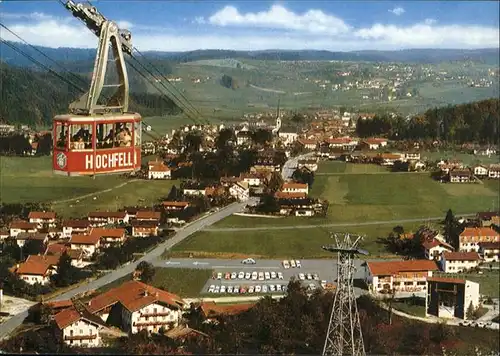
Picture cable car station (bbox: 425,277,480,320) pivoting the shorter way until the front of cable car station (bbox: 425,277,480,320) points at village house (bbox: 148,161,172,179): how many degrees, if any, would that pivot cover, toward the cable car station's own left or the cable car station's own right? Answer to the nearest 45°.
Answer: approximately 135° to the cable car station's own right

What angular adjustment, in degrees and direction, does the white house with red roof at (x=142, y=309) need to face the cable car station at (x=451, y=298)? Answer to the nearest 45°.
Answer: approximately 45° to its left

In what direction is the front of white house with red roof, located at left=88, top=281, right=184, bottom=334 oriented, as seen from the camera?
facing the viewer and to the right of the viewer

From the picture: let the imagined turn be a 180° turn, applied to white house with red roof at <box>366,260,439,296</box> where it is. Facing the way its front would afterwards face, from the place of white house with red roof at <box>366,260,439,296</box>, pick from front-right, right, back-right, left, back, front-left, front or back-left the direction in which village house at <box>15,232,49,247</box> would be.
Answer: left

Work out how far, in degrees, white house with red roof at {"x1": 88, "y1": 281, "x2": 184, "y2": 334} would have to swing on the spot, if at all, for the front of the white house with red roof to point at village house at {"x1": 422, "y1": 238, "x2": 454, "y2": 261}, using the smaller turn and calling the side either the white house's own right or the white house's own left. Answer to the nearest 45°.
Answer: approximately 45° to the white house's own left

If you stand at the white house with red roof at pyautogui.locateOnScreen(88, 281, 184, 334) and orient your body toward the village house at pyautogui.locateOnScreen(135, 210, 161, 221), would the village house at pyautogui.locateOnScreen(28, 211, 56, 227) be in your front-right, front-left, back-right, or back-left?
front-left

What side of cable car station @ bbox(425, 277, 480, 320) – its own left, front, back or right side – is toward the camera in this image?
front

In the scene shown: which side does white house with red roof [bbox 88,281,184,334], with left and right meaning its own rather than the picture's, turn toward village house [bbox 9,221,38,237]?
back

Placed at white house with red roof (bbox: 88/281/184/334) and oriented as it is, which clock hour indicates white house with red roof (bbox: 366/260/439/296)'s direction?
white house with red roof (bbox: 366/260/439/296) is roughly at 10 o'clock from white house with red roof (bbox: 88/281/184/334).

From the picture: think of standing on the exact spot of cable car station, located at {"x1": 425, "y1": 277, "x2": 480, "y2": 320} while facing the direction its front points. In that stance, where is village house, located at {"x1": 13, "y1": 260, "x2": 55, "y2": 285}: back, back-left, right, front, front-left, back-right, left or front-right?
right

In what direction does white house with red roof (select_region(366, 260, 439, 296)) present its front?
toward the camera

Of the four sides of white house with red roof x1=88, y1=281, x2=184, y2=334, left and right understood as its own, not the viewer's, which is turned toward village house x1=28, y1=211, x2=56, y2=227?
back

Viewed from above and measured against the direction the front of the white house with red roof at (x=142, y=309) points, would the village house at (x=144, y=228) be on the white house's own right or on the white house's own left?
on the white house's own left

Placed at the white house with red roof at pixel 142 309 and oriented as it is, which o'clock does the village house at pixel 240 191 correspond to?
The village house is roughly at 8 o'clock from the white house with red roof.

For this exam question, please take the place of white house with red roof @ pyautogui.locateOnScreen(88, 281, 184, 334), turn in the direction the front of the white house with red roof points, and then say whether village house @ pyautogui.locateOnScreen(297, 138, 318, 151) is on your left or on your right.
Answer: on your left
